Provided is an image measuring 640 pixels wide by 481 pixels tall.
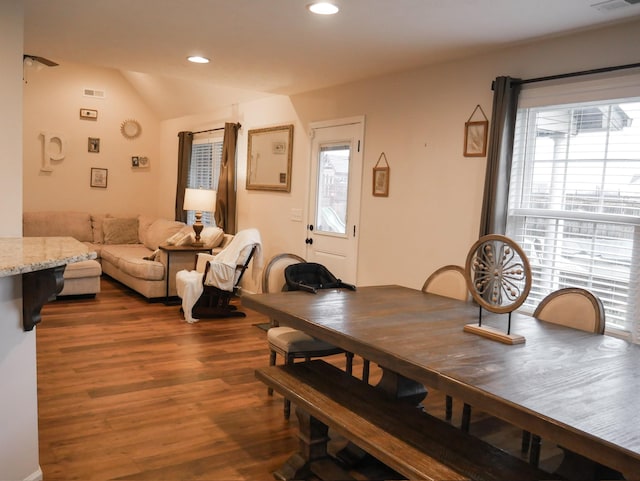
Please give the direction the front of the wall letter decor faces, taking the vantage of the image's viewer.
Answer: facing the viewer

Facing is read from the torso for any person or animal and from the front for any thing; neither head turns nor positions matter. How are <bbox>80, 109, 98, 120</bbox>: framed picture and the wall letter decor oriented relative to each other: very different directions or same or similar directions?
same or similar directions

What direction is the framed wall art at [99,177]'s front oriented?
toward the camera

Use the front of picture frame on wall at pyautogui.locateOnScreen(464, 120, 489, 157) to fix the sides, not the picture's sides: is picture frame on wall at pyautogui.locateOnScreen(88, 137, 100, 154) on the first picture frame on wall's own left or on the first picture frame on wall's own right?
on the first picture frame on wall's own right

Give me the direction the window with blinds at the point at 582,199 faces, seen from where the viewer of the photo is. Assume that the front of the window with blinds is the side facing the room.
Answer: facing the viewer and to the left of the viewer

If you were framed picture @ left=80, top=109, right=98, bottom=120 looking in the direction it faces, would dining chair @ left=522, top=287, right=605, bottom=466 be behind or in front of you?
in front

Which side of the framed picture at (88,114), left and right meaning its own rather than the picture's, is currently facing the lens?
front

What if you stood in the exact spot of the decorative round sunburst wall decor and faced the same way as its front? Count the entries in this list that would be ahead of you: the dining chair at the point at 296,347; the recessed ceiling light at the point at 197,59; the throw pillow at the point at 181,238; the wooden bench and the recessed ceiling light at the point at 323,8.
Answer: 5

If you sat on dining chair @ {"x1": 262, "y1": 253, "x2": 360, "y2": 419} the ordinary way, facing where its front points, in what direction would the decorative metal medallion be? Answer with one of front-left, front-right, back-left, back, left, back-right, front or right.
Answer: front

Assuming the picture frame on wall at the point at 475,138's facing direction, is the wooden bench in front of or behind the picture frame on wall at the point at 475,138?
in front

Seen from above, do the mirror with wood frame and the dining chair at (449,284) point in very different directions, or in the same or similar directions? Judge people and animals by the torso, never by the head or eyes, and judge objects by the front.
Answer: same or similar directions

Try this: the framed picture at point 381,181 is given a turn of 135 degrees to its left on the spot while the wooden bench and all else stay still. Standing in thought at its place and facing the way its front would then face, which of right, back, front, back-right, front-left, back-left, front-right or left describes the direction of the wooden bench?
right

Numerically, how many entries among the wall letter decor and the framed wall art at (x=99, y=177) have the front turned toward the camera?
2

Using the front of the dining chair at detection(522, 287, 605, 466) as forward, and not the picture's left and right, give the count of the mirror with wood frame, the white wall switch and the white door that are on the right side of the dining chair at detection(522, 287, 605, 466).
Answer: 3
